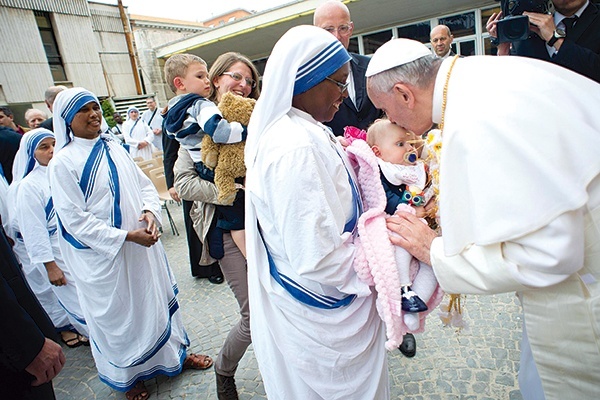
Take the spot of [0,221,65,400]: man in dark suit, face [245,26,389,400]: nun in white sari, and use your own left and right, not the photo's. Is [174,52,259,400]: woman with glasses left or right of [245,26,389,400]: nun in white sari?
left

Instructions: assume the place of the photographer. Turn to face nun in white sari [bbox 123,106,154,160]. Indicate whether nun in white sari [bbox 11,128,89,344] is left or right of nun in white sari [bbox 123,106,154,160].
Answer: left

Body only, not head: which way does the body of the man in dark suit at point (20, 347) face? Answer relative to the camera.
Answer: to the viewer's right

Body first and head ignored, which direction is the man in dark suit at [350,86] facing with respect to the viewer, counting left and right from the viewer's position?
facing the viewer

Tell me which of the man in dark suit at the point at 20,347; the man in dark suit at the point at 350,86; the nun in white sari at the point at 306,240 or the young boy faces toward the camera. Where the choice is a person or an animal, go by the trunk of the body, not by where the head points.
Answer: the man in dark suit at the point at 350,86

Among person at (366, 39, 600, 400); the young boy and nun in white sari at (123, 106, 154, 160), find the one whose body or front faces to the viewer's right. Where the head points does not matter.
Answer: the young boy

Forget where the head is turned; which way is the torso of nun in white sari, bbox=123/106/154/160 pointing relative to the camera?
toward the camera

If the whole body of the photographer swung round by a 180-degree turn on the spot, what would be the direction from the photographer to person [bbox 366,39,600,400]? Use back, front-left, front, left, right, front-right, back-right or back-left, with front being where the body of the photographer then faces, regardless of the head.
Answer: back-right

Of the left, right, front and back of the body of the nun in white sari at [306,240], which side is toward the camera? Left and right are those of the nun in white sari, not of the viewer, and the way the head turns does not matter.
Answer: right

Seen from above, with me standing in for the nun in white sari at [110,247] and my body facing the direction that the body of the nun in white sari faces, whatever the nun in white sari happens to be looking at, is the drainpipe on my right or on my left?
on my left

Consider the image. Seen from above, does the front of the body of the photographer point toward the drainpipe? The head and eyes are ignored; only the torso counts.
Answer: no

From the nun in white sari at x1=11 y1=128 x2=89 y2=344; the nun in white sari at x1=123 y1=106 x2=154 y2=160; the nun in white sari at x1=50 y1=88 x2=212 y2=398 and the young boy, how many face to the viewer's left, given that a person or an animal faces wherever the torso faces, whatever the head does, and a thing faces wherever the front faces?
0

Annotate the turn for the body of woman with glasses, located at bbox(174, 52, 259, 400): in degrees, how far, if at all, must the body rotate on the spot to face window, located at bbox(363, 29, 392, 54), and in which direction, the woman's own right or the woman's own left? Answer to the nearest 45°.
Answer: approximately 90° to the woman's own left

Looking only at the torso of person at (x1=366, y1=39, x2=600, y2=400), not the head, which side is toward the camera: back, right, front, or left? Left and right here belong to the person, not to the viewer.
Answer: left

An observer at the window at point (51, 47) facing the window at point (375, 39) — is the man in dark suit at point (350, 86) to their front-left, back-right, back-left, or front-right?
front-right

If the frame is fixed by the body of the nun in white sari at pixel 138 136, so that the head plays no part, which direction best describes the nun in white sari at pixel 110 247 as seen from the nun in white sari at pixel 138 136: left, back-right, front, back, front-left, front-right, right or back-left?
front

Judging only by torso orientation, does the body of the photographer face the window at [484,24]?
no
